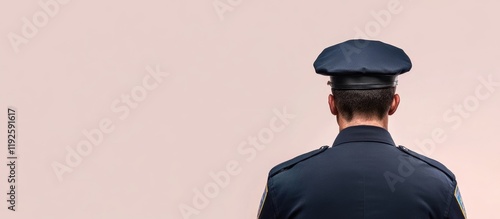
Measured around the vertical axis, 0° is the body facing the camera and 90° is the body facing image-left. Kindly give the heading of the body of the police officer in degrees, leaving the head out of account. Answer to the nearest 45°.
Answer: approximately 180°

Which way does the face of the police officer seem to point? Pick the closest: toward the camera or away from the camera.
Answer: away from the camera
